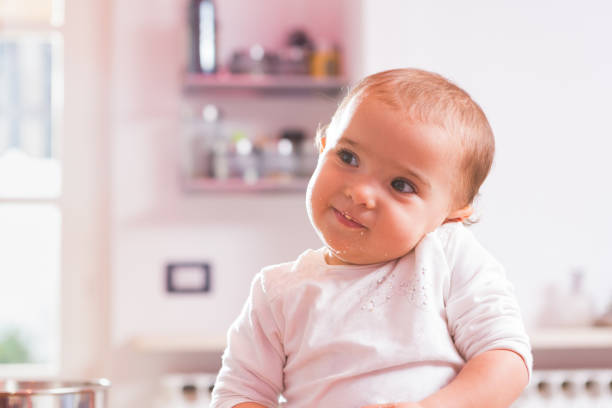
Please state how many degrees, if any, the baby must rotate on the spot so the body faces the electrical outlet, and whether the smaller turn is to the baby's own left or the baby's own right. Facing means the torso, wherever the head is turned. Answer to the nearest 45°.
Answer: approximately 180°

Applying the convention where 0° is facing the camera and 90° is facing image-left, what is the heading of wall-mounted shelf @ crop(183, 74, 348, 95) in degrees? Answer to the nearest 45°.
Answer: approximately 0°

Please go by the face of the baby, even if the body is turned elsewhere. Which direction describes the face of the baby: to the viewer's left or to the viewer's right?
to the viewer's left

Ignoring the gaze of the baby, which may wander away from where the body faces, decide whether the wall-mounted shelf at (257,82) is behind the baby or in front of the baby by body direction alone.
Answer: behind

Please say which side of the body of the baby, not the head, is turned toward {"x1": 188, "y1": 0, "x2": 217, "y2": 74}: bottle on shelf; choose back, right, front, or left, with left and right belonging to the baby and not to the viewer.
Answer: back

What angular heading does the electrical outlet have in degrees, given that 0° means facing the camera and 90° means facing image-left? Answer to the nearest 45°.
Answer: approximately 0°
